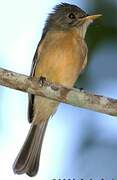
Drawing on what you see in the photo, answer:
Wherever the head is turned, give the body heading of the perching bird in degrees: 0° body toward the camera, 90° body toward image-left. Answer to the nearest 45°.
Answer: approximately 315°
